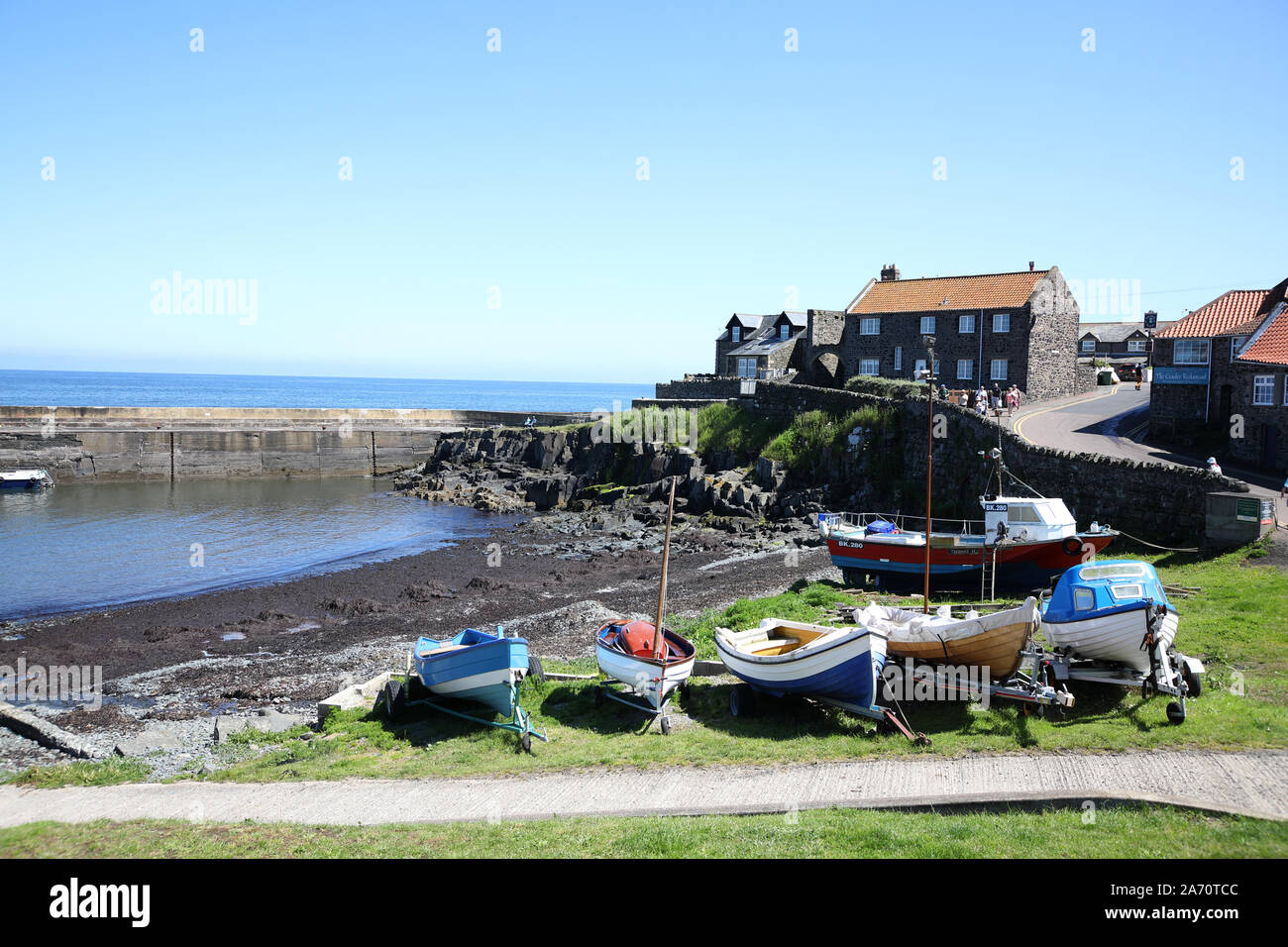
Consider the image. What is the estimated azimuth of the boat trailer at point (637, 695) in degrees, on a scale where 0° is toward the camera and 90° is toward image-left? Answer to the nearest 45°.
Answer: approximately 315°

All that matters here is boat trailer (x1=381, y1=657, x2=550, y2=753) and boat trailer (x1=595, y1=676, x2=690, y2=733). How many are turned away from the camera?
0

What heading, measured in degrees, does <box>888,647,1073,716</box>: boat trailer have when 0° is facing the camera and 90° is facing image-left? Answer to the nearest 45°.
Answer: approximately 315°

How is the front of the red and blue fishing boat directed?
to the viewer's right

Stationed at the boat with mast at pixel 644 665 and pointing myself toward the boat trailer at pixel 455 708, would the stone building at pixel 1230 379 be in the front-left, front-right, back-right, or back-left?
back-right

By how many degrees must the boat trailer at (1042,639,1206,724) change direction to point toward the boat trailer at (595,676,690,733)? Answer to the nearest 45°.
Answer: approximately 135° to its right

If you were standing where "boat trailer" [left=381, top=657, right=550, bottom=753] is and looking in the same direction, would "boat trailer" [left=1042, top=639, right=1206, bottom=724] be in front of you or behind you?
in front

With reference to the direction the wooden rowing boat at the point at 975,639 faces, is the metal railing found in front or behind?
behind

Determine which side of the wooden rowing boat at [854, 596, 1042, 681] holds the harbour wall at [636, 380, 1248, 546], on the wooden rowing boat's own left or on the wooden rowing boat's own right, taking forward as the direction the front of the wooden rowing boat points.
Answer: on the wooden rowing boat's own left

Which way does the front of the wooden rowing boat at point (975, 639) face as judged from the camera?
facing the viewer and to the right of the viewer
